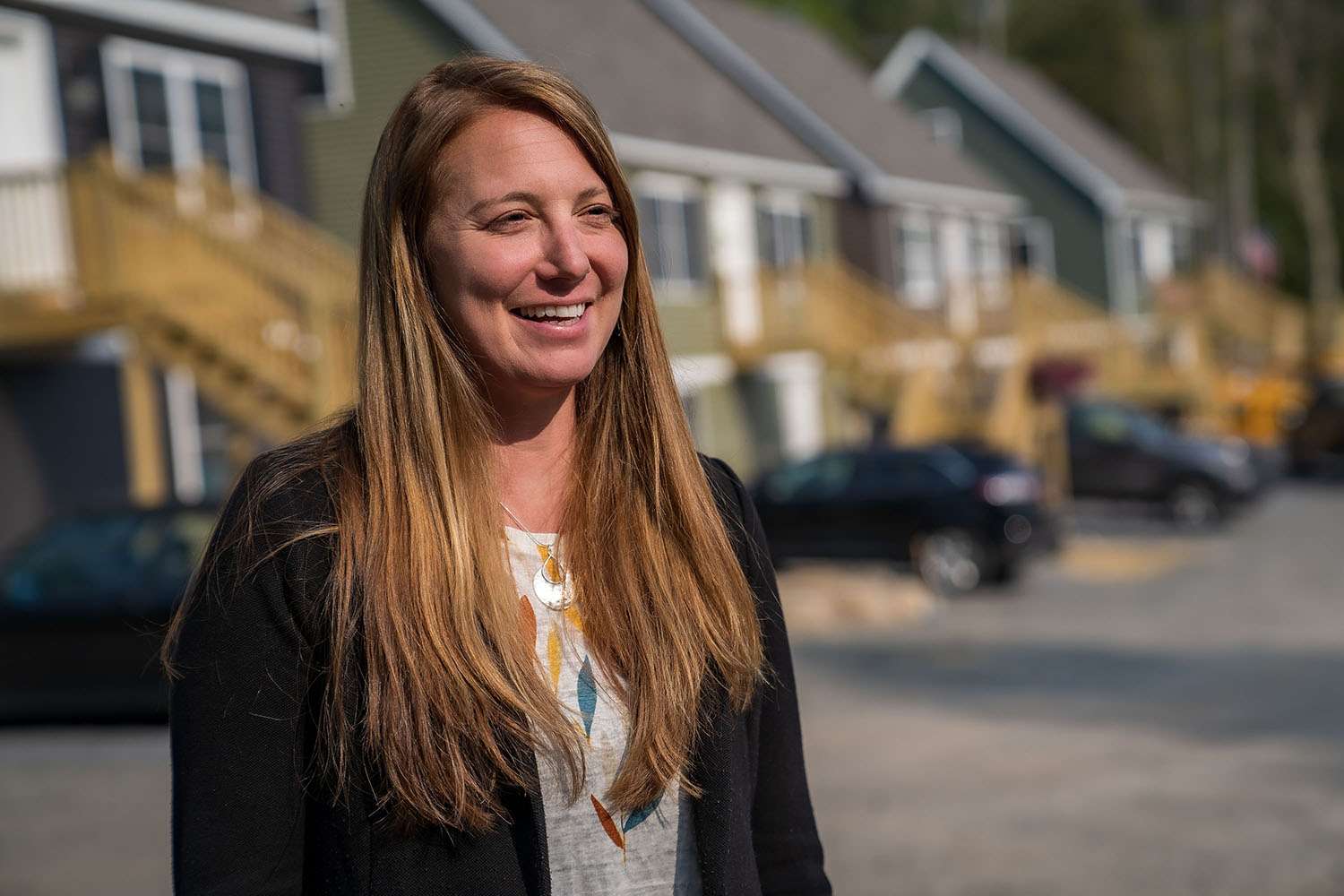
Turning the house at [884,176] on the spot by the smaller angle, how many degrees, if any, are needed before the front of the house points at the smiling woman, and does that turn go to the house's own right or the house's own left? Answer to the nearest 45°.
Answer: approximately 45° to the house's own right

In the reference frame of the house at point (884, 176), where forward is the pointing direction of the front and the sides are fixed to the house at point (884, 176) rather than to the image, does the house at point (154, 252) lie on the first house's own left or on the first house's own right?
on the first house's own right

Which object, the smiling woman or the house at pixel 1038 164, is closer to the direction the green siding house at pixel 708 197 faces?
the smiling woman

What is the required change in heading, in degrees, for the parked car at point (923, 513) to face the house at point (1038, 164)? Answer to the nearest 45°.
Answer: approximately 45° to its right

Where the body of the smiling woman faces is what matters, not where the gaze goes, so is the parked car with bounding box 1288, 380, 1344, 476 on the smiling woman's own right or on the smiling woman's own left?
on the smiling woman's own left

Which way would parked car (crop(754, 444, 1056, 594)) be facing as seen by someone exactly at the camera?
facing away from the viewer and to the left of the viewer

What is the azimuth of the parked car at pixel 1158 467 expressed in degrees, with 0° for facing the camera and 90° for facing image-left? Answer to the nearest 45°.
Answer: approximately 315°

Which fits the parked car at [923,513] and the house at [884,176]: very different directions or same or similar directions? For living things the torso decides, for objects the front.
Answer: very different directions

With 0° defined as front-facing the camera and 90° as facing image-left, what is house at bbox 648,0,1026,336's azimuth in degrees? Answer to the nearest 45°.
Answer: approximately 315°

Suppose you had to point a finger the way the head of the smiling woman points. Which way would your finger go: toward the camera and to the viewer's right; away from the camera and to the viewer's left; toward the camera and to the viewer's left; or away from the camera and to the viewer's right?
toward the camera and to the viewer's right
